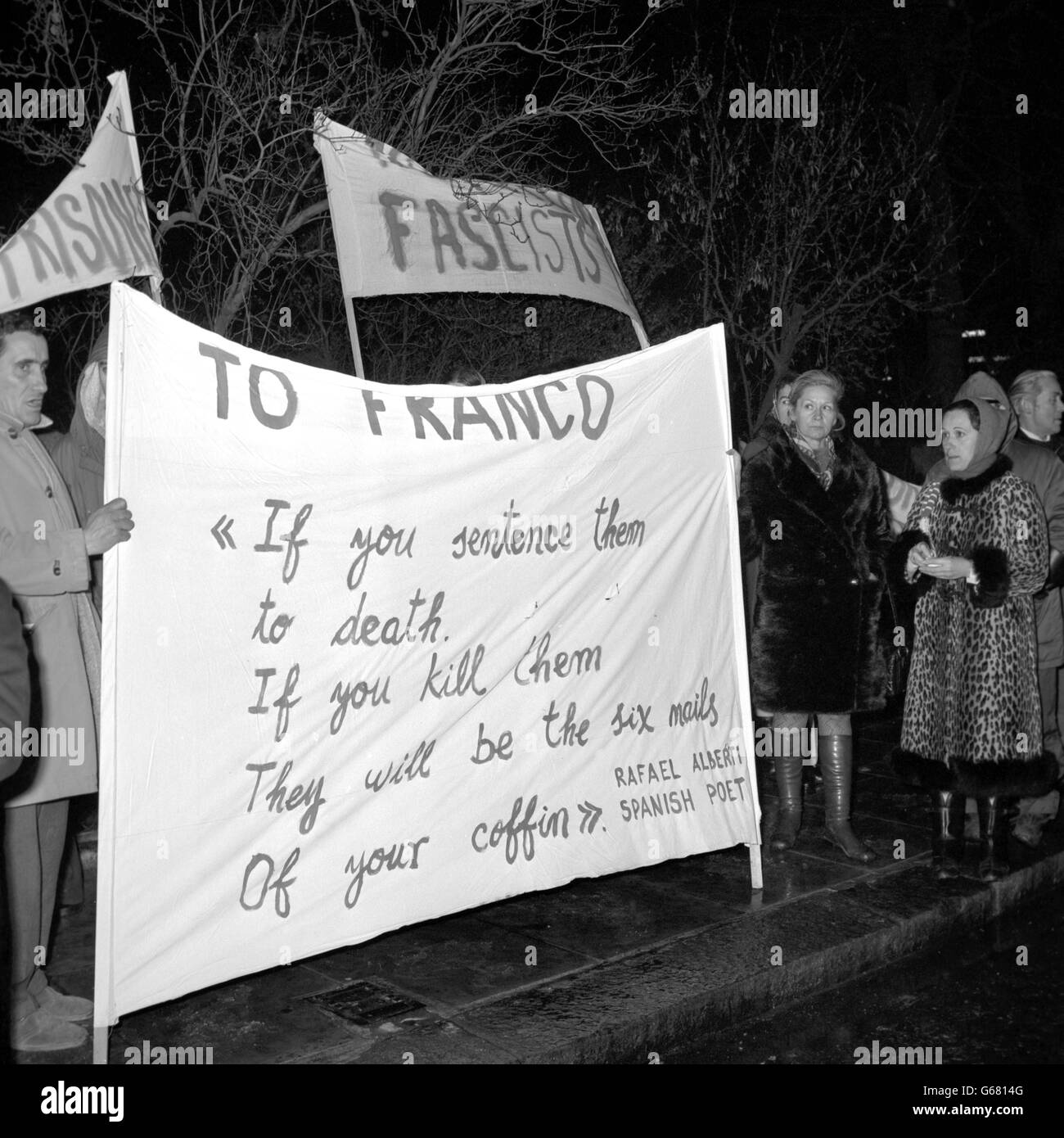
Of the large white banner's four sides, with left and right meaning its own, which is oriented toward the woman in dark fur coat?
left

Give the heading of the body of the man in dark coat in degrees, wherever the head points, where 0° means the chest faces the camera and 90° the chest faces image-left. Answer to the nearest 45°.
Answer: approximately 315°

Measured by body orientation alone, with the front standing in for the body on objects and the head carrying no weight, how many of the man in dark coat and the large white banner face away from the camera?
0

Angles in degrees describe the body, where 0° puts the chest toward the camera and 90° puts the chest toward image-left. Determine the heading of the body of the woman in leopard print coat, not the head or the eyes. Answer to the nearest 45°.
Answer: approximately 45°

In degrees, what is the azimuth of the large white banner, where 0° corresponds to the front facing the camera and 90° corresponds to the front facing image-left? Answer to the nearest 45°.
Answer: approximately 315°

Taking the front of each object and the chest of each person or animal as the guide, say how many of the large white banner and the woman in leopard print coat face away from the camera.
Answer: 0

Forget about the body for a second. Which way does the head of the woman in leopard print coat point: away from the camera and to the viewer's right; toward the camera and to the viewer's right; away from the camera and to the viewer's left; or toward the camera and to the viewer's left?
toward the camera and to the viewer's left
